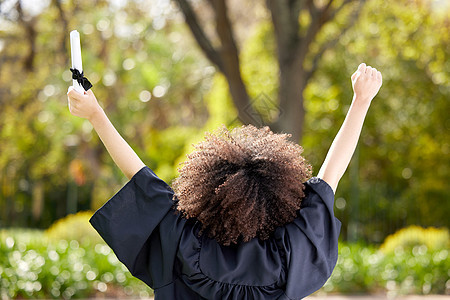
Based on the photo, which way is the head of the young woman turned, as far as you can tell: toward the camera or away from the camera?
away from the camera

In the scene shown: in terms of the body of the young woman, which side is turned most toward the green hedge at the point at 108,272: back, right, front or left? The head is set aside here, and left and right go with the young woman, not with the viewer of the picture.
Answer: front

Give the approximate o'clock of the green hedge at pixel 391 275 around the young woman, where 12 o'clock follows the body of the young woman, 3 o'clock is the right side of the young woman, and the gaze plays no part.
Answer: The green hedge is roughly at 1 o'clock from the young woman.

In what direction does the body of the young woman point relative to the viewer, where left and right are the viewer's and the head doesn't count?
facing away from the viewer
